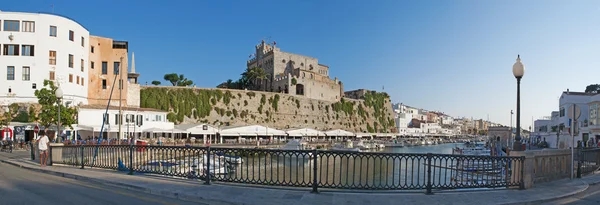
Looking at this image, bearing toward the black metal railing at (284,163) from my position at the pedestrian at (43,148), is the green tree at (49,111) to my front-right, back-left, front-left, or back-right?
back-left

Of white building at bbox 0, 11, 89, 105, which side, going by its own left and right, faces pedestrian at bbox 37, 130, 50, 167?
front

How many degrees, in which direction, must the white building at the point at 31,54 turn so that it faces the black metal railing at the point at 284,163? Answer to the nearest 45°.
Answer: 0° — it already faces it

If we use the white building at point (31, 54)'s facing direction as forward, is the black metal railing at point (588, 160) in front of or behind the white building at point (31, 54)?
in front

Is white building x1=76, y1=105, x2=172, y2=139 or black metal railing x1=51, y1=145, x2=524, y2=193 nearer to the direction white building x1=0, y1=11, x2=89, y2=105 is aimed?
the black metal railing

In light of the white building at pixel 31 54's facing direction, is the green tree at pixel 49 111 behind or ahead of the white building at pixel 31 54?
ahead

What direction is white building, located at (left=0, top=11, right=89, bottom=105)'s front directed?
toward the camera
